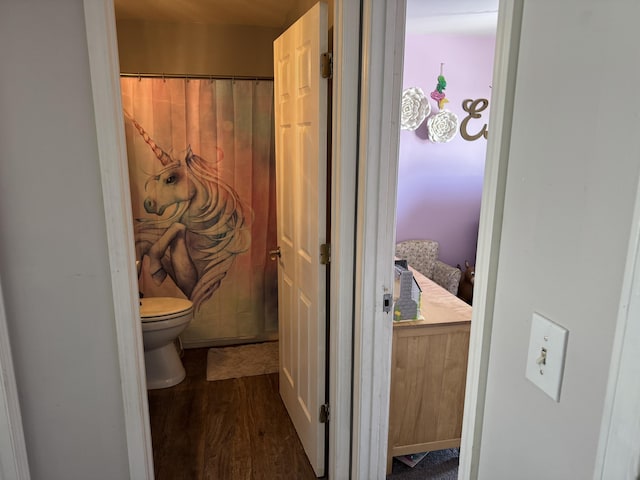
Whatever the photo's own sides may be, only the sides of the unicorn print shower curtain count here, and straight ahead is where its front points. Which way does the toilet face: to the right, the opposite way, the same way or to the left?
to the left

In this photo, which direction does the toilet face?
to the viewer's right

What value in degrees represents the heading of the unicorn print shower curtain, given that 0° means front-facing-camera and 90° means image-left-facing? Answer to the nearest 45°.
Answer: approximately 0°

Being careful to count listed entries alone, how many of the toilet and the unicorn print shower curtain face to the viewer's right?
1
